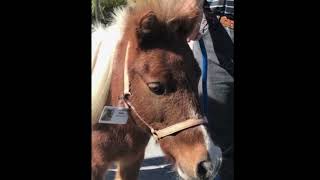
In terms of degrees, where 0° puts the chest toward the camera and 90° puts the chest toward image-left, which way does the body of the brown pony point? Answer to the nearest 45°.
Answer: approximately 315°

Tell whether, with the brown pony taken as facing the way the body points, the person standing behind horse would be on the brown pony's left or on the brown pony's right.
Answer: on the brown pony's left
